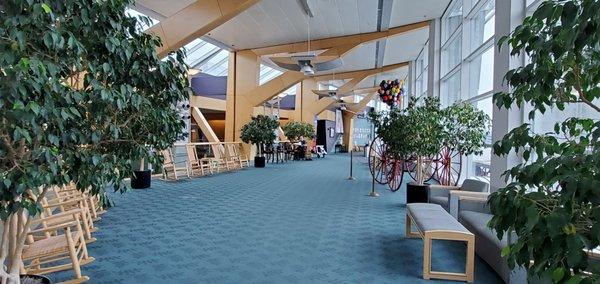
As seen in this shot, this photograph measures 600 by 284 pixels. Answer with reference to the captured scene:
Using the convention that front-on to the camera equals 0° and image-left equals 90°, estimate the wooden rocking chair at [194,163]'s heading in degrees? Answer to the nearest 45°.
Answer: approximately 315°

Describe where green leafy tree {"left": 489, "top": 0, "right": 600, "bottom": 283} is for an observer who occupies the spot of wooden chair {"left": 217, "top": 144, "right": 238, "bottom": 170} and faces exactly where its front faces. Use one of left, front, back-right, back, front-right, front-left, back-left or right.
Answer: front-right

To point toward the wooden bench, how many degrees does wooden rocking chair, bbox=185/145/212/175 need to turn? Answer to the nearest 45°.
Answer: approximately 45° to its right

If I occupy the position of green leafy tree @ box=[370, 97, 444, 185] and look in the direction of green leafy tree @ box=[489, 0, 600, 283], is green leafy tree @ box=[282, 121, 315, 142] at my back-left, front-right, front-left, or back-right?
back-right

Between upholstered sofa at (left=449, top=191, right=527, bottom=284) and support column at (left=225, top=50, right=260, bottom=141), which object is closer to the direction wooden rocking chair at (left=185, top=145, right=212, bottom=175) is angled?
the upholstered sofa

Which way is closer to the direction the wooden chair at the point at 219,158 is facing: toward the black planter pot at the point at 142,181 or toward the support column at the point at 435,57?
the support column

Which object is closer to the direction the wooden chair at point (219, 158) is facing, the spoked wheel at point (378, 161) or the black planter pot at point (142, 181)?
the spoked wheel

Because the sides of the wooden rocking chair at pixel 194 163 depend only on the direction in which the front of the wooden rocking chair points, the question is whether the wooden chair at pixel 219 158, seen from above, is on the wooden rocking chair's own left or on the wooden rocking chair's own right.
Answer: on the wooden rocking chair's own left

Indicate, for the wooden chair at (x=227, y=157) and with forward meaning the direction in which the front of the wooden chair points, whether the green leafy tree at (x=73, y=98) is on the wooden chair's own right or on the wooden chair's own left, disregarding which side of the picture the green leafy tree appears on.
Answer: on the wooden chair's own right

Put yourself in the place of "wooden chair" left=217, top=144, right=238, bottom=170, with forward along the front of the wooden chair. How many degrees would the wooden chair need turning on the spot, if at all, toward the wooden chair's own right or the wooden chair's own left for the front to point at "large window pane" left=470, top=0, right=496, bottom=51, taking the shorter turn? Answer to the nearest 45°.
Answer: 0° — it already faces it

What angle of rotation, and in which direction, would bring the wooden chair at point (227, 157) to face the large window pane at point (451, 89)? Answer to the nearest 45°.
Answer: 0° — it already faces it

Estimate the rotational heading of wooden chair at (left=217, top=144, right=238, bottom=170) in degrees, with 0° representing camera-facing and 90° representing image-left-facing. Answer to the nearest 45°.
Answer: approximately 315°

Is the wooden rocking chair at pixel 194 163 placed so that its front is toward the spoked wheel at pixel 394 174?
yes
